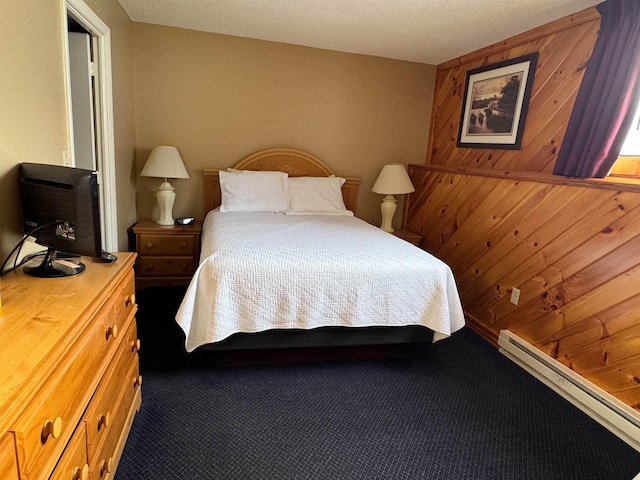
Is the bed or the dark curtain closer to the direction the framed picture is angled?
the bed

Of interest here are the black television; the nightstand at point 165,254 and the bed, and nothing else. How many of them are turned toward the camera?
2

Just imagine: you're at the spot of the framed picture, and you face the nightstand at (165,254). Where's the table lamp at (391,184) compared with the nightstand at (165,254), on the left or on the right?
right

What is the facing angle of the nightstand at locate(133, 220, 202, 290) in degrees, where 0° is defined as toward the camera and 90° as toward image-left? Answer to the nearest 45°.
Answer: approximately 0°

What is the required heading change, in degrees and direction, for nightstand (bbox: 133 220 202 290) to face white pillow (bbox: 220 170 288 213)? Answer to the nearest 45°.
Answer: approximately 90° to its left

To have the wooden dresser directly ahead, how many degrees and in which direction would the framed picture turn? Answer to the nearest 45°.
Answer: approximately 45° to its left

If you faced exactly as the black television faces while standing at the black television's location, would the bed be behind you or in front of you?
in front

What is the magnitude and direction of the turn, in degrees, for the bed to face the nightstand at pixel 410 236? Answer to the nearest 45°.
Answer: approximately 135° to its left

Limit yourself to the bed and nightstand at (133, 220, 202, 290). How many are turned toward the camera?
2

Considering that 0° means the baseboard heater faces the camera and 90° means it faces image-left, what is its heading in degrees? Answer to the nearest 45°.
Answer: approximately 45°

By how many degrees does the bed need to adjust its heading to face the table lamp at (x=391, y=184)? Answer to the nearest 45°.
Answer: approximately 180°

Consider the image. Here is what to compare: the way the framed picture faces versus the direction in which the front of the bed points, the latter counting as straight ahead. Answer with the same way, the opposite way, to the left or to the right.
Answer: to the right

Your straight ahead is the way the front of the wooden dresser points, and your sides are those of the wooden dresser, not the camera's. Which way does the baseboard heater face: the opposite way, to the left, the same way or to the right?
the opposite way

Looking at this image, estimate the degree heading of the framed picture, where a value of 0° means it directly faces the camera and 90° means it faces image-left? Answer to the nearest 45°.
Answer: approximately 45°

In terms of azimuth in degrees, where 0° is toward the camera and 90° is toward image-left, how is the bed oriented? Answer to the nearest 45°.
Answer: approximately 0°

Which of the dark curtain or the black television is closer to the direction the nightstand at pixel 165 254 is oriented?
the black television
